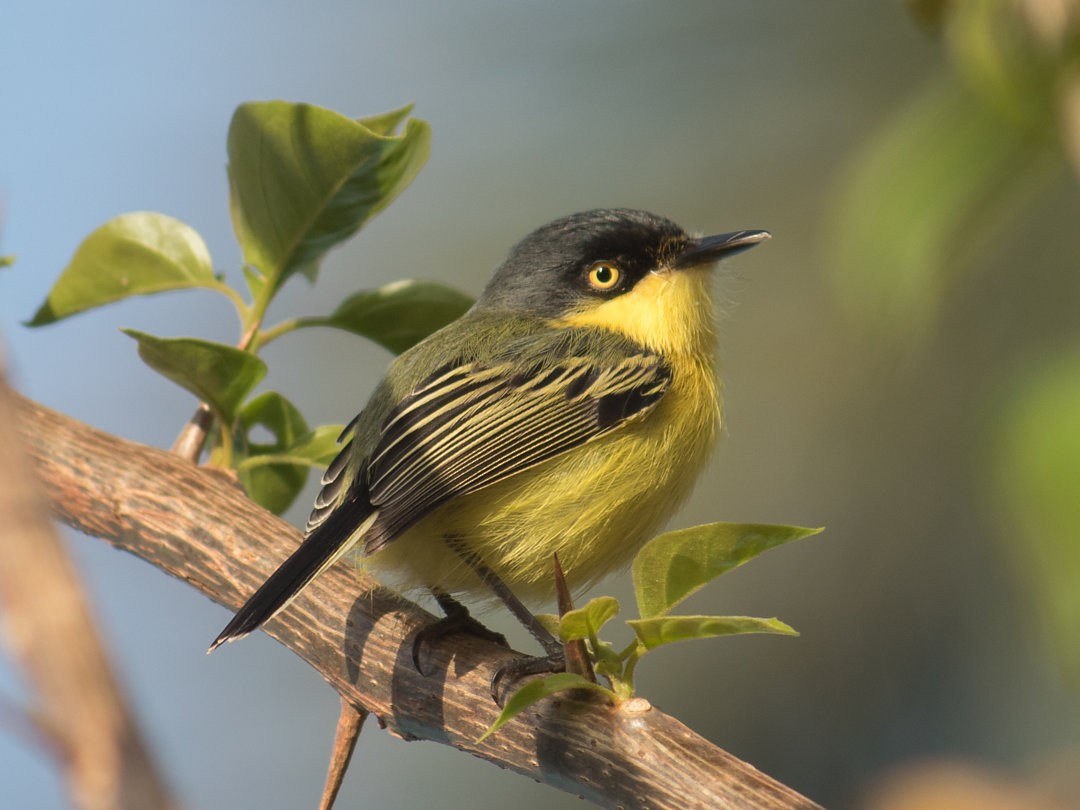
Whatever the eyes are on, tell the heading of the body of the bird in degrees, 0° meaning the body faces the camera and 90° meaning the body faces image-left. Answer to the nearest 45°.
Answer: approximately 270°

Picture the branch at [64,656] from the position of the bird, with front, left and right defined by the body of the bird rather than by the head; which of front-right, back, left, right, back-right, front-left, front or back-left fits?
right
